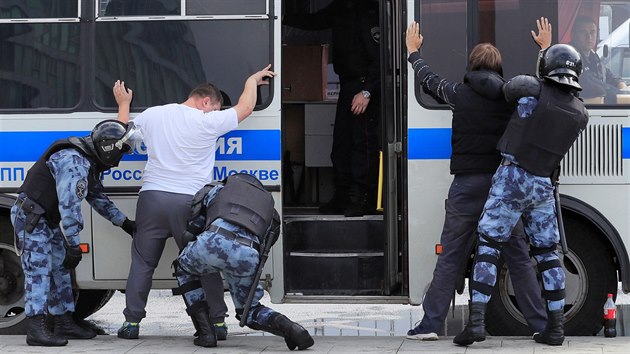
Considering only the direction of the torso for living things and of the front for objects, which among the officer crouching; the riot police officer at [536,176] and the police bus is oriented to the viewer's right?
the police bus

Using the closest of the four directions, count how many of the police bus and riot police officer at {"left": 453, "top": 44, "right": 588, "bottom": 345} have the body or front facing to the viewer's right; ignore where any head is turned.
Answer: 1

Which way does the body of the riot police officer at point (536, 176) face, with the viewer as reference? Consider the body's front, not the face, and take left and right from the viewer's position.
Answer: facing away from the viewer and to the left of the viewer

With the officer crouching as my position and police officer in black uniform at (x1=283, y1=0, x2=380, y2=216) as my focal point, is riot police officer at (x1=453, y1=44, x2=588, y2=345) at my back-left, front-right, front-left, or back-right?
front-right

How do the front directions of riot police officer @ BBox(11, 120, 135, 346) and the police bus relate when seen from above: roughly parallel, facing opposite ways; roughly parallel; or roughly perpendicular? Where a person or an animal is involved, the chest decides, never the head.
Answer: roughly parallel

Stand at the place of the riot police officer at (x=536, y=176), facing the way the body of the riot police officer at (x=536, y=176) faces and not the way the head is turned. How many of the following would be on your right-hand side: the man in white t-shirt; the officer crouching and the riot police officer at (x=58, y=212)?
0

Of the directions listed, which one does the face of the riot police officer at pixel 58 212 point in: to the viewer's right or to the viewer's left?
to the viewer's right

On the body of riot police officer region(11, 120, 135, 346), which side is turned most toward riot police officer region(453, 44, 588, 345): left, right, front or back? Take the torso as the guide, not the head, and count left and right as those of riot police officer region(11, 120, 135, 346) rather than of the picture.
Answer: front

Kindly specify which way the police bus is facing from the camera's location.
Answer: facing to the right of the viewer

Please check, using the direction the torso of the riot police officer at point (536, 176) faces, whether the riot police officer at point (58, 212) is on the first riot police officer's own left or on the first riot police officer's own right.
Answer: on the first riot police officer's own left

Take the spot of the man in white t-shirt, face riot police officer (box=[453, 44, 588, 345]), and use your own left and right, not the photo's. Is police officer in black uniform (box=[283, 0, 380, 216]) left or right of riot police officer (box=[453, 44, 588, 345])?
left

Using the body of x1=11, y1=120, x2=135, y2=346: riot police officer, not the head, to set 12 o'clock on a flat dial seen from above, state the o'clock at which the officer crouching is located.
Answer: The officer crouching is roughly at 1 o'clock from the riot police officer.

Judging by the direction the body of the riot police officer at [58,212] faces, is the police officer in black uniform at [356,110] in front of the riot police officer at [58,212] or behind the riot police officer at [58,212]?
in front

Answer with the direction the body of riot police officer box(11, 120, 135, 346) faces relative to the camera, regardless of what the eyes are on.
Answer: to the viewer's right

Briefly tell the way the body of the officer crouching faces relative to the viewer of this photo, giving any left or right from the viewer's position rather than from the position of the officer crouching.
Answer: facing away from the viewer and to the left of the viewer
